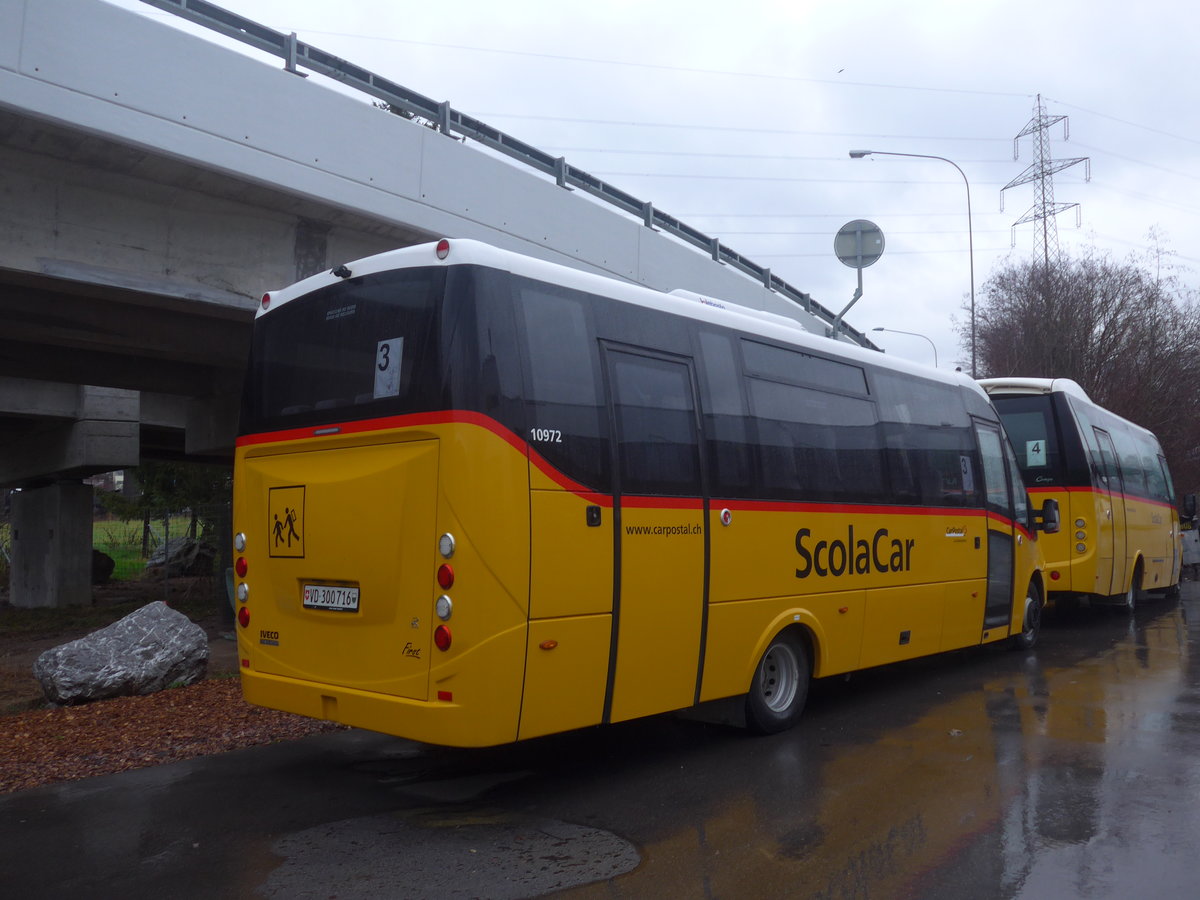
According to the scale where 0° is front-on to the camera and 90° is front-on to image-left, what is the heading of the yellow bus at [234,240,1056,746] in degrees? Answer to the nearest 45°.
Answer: approximately 225°

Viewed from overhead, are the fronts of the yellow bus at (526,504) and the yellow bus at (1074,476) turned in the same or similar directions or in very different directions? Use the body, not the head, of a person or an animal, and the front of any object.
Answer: same or similar directions

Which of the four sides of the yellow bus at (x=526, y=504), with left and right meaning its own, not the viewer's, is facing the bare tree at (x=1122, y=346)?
front

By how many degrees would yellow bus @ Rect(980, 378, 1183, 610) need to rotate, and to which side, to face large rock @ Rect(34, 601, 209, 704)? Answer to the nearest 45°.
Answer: approximately 180°

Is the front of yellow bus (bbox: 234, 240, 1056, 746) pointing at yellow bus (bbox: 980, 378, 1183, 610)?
yes

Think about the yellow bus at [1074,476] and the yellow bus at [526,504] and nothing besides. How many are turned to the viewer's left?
0

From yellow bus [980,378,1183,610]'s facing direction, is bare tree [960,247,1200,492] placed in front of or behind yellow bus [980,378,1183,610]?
in front

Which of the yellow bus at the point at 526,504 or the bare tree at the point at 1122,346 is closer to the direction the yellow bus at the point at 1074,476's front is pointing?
the bare tree

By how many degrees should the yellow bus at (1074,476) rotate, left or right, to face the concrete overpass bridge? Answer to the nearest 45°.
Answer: approximately 180°

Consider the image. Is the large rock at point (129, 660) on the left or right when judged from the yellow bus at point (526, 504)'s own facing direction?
on its left

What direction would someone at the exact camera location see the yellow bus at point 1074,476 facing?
facing away from the viewer and to the right of the viewer
